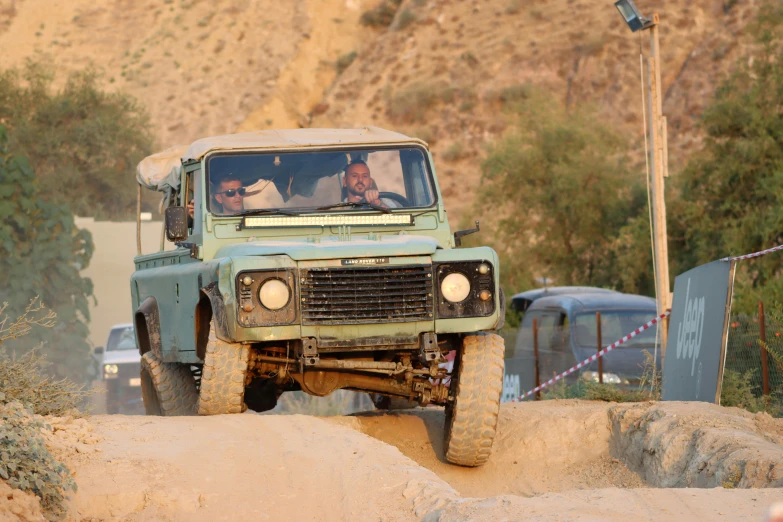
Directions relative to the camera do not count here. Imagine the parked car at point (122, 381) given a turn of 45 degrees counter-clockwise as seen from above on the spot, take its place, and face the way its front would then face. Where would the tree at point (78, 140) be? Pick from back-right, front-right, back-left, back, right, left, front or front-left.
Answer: back-left

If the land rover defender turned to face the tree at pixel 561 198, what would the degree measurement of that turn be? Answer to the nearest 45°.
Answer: approximately 180°

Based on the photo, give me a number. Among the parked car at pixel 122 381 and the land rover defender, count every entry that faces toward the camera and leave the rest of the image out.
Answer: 2

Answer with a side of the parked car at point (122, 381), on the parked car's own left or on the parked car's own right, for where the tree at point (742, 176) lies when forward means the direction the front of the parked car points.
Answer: on the parked car's own left

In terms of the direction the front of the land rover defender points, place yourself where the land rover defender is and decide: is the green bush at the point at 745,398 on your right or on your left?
on your left

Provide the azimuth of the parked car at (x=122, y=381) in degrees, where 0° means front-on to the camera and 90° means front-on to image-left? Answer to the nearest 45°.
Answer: approximately 0°

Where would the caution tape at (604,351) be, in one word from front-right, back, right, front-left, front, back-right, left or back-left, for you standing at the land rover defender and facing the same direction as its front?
back-left

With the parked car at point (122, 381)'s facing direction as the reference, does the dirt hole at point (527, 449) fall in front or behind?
in front

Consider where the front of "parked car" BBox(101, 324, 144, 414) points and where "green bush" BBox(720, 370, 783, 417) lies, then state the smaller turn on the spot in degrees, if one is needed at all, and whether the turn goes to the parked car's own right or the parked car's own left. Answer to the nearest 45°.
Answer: approximately 45° to the parked car's own left

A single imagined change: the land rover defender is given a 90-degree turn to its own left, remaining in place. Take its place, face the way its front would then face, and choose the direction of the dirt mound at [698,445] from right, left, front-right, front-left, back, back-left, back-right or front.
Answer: front

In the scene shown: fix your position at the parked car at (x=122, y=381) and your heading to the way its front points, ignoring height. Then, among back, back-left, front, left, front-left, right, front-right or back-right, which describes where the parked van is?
front-left

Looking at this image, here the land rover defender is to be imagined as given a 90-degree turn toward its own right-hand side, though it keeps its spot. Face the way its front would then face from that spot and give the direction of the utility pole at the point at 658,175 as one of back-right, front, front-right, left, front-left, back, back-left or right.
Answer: back-right
